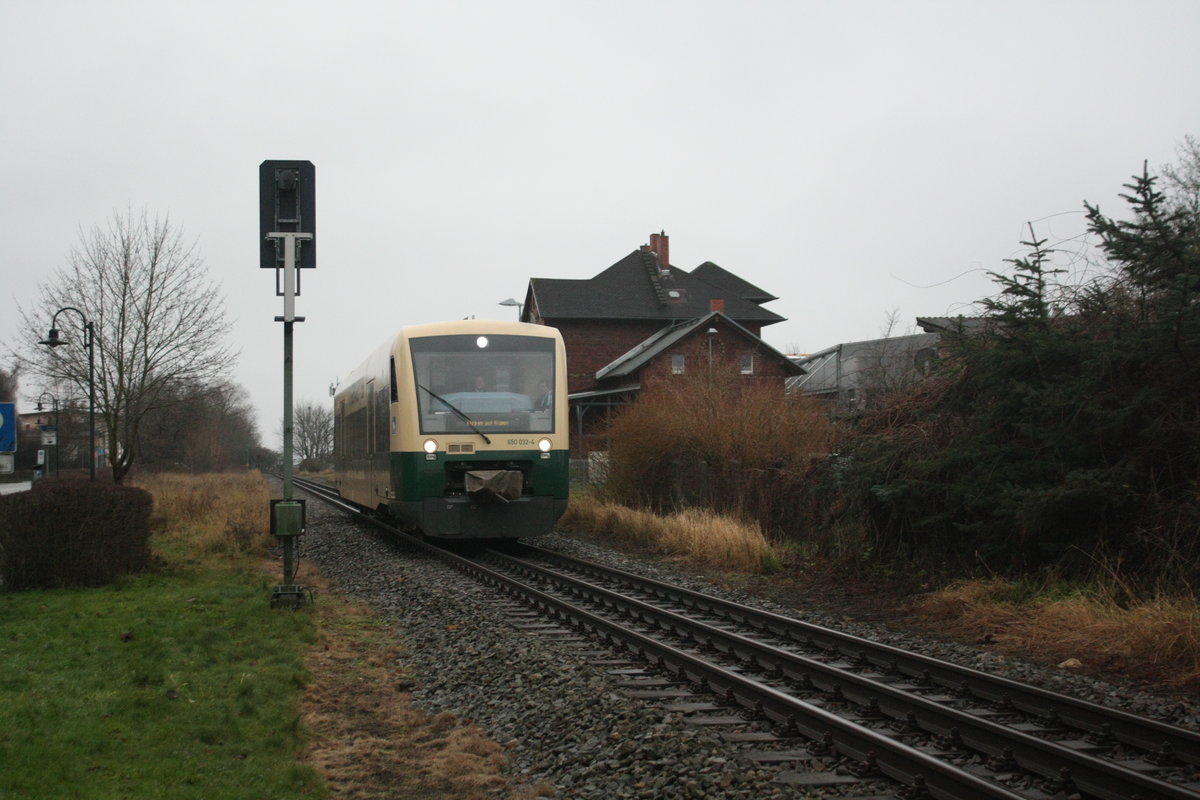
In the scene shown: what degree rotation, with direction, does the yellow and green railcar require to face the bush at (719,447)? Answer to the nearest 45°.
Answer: approximately 135° to its left

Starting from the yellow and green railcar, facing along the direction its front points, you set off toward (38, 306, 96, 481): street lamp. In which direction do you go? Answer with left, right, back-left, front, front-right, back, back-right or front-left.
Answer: back-right

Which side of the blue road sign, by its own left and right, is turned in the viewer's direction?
front

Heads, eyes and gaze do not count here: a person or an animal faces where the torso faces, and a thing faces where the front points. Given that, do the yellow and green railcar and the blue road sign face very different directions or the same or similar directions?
same or similar directions

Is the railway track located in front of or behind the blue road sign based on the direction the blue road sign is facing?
in front

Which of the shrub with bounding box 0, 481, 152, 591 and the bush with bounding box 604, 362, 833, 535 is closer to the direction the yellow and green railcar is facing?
the shrub

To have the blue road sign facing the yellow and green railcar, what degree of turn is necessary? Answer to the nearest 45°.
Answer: approximately 90° to its left

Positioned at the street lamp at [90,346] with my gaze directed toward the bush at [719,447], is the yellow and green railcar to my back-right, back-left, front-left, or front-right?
front-right

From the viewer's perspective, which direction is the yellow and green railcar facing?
toward the camera

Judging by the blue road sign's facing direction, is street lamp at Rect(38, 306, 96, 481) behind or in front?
behind

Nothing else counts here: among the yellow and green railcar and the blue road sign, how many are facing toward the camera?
2
